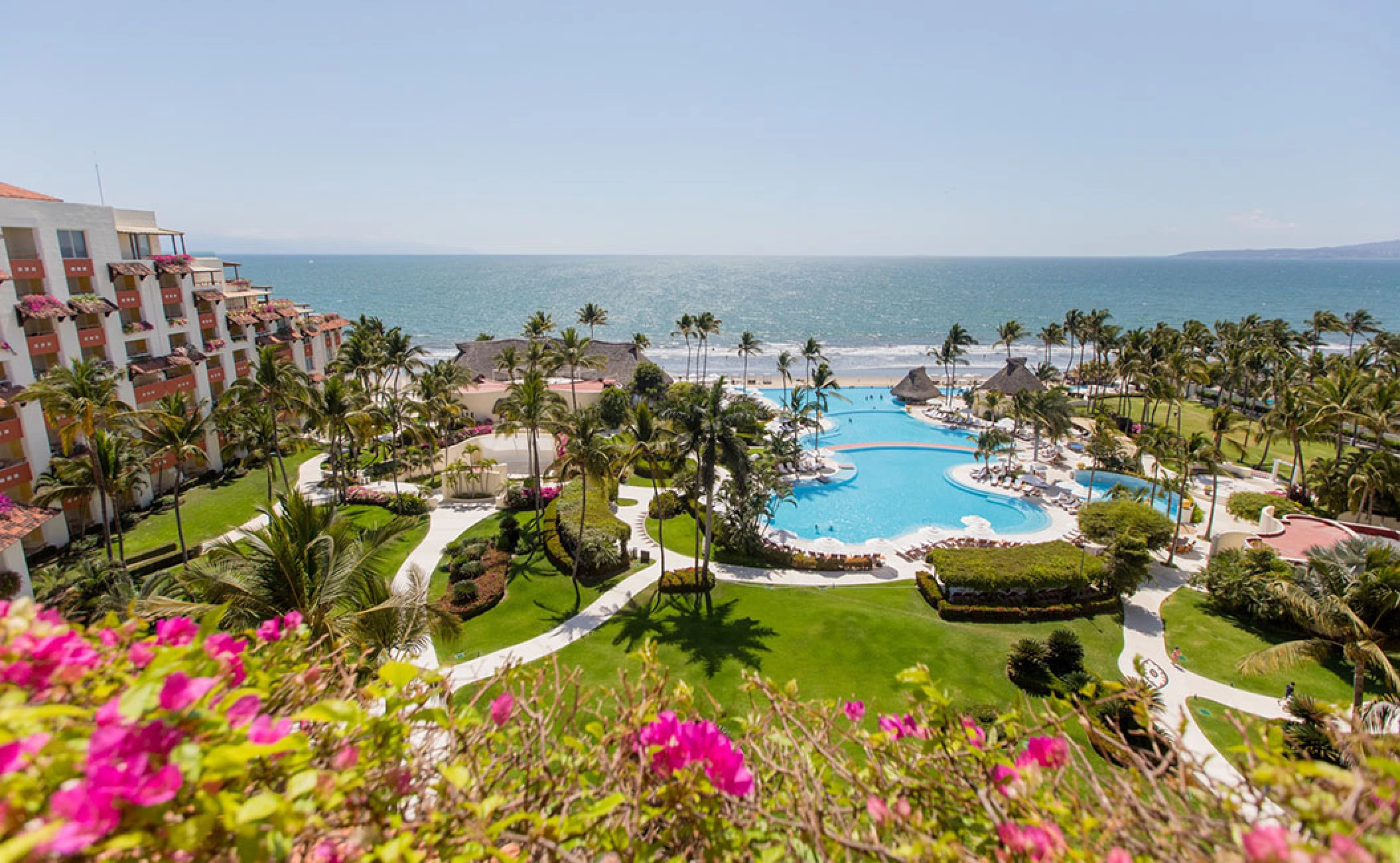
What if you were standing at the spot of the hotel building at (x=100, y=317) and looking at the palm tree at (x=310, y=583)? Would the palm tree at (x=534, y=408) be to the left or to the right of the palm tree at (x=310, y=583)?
left

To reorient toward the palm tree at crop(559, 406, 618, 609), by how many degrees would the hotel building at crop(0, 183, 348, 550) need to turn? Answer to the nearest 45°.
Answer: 0° — it already faces it

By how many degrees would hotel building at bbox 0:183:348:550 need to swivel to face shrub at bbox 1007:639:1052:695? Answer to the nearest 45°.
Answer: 0° — it already faces it

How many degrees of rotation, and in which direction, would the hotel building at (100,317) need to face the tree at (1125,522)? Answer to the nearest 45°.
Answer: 0° — it already faces it

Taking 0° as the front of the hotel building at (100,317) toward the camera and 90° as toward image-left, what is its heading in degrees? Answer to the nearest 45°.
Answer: approximately 315°

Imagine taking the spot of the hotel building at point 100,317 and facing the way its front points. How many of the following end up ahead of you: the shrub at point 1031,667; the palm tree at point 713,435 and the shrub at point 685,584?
3

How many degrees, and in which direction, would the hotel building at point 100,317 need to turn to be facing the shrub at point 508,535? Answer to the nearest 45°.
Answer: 0° — it already faces it

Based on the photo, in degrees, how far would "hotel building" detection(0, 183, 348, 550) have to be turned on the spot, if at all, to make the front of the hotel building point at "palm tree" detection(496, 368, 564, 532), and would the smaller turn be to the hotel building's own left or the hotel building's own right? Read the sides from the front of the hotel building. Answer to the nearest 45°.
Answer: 0° — it already faces it

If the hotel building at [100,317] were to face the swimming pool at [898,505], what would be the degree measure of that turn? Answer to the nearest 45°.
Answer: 0° — it already faces it

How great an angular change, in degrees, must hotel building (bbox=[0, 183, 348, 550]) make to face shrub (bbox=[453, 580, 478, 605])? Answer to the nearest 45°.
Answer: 0° — it already faces it

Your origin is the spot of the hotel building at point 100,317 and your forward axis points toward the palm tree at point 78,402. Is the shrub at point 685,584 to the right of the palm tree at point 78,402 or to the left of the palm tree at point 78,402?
left
